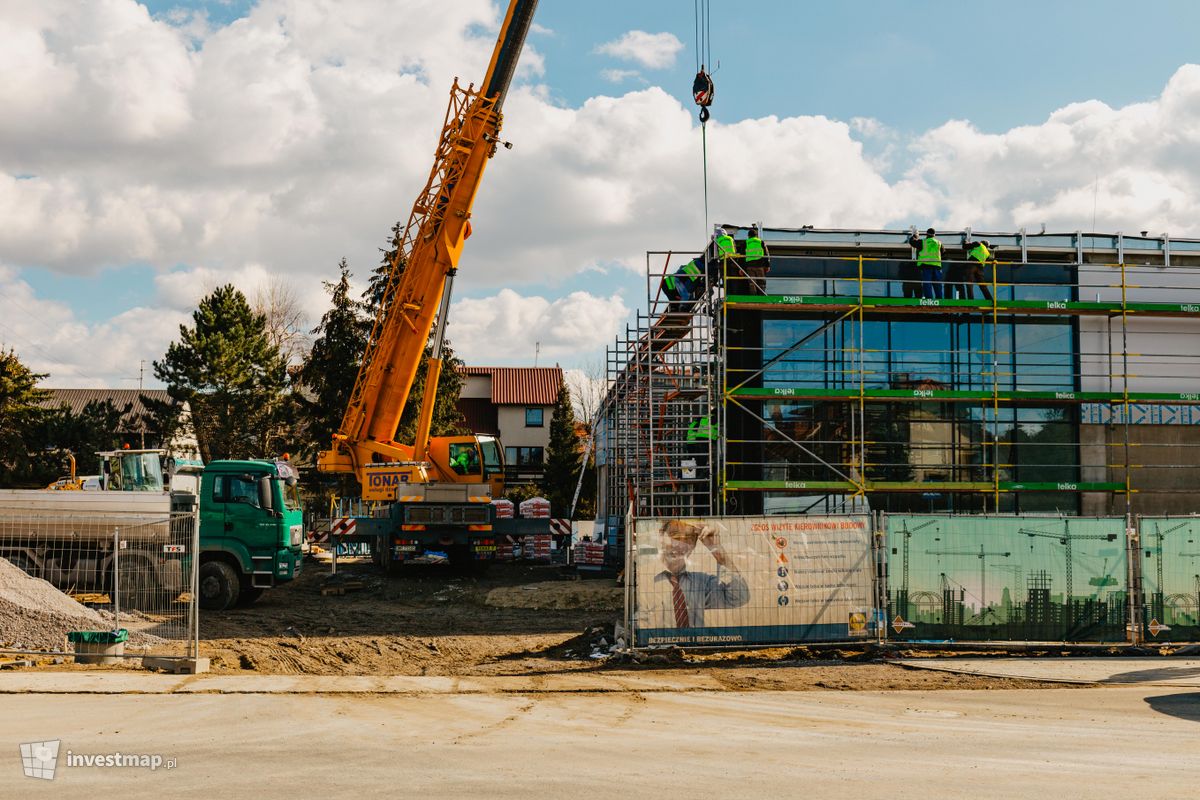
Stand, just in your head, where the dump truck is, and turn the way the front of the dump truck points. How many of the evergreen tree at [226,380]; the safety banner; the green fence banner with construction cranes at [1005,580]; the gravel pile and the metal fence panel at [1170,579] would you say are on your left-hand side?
1

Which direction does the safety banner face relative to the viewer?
toward the camera

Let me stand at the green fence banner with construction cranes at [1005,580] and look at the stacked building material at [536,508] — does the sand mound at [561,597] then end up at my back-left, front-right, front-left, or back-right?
front-left

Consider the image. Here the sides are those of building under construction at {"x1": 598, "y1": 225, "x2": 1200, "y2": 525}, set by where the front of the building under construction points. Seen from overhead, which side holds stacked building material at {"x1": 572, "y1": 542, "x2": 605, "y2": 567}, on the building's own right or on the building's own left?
on the building's own right

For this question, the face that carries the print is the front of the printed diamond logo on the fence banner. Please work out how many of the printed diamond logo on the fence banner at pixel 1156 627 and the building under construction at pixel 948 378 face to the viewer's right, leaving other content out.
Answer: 0

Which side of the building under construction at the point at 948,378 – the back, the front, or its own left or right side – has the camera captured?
front

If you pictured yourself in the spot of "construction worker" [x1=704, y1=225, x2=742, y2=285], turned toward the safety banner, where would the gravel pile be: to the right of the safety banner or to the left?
right

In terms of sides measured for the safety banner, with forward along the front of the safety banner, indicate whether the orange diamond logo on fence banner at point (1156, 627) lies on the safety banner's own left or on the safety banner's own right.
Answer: on the safety banner's own left

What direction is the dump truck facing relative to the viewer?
to the viewer's right

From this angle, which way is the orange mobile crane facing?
away from the camera

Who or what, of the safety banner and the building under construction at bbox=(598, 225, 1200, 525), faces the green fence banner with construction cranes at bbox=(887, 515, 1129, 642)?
the building under construction

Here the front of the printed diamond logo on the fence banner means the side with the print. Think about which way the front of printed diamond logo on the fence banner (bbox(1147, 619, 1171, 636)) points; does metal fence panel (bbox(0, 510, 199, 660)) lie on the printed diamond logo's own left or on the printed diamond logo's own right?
on the printed diamond logo's own right

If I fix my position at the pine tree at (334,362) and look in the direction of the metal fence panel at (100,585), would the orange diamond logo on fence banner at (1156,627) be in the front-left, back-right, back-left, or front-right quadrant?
front-left

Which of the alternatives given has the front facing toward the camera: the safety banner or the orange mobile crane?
the safety banner
